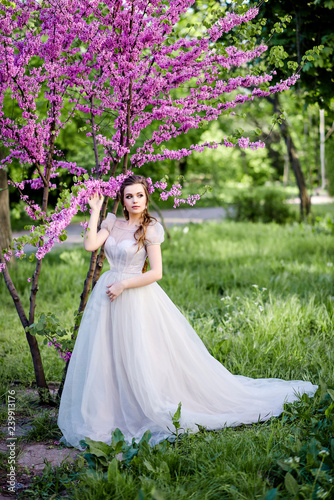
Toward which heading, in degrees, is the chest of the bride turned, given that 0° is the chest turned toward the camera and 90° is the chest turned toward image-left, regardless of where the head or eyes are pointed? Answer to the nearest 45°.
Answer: approximately 45°

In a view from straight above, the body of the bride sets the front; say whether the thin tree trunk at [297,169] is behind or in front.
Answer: behind
